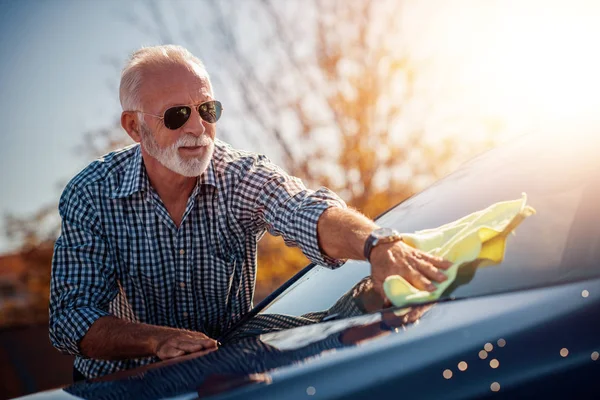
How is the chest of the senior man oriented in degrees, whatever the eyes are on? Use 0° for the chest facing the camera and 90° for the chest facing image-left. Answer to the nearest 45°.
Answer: approximately 315°
